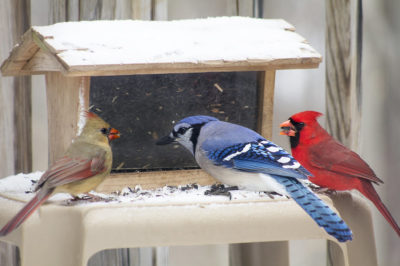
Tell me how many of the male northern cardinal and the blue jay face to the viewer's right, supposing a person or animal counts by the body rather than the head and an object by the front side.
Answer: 0

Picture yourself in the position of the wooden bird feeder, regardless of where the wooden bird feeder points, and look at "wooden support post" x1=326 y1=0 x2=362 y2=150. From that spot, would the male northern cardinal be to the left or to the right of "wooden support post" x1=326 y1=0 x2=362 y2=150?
right

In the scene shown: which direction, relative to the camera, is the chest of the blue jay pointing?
to the viewer's left

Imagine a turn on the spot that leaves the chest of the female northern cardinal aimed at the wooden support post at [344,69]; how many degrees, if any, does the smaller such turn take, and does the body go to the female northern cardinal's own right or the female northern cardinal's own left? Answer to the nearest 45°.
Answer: approximately 45° to the female northern cardinal's own left

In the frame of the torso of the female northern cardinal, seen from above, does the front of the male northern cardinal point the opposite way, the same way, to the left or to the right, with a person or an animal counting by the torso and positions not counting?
the opposite way

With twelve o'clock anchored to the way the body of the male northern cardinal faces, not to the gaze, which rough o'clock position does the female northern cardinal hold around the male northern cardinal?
The female northern cardinal is roughly at 11 o'clock from the male northern cardinal.

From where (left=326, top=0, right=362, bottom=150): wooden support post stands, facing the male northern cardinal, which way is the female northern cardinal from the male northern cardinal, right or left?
right

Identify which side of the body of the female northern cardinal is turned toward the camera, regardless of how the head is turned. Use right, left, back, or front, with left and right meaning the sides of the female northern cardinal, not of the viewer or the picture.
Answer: right

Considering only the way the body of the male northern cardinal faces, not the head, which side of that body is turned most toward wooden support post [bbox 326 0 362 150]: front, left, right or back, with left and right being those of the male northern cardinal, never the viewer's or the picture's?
right

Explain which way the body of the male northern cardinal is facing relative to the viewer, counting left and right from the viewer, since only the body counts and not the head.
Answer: facing to the left of the viewer
